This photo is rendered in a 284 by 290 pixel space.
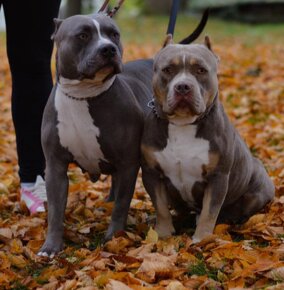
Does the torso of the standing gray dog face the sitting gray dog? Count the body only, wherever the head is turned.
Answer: no

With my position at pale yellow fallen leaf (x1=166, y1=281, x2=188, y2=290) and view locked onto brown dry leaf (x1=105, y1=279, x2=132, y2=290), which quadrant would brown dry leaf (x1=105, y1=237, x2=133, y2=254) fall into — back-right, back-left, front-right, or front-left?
front-right

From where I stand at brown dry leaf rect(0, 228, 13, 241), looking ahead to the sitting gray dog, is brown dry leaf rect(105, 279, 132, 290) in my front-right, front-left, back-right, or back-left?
front-right

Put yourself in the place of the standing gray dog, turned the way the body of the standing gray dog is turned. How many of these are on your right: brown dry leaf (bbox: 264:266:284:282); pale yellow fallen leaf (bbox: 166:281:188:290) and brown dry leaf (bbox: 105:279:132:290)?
0

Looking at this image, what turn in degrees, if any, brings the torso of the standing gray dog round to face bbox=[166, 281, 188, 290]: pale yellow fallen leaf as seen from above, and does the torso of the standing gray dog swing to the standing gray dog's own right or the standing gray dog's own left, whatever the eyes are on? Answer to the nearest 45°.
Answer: approximately 90° to the standing gray dog's own left

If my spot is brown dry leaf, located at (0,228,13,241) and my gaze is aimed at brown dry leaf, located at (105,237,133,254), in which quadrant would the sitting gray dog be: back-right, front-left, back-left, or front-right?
front-left

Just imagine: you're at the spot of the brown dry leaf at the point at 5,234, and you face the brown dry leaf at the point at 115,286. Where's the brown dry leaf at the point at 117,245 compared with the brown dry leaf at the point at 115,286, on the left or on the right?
left

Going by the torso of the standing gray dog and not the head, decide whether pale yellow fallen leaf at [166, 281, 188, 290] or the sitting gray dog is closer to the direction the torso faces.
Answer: the pale yellow fallen leaf

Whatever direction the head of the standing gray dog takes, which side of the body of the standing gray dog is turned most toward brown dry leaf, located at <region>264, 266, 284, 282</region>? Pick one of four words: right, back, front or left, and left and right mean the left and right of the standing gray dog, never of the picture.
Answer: left
